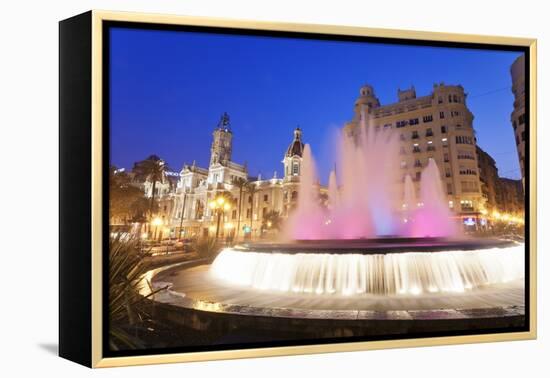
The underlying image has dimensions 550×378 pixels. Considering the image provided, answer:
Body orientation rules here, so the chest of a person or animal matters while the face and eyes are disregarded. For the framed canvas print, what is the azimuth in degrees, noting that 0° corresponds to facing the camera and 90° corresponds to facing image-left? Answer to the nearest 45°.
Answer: approximately 315°
